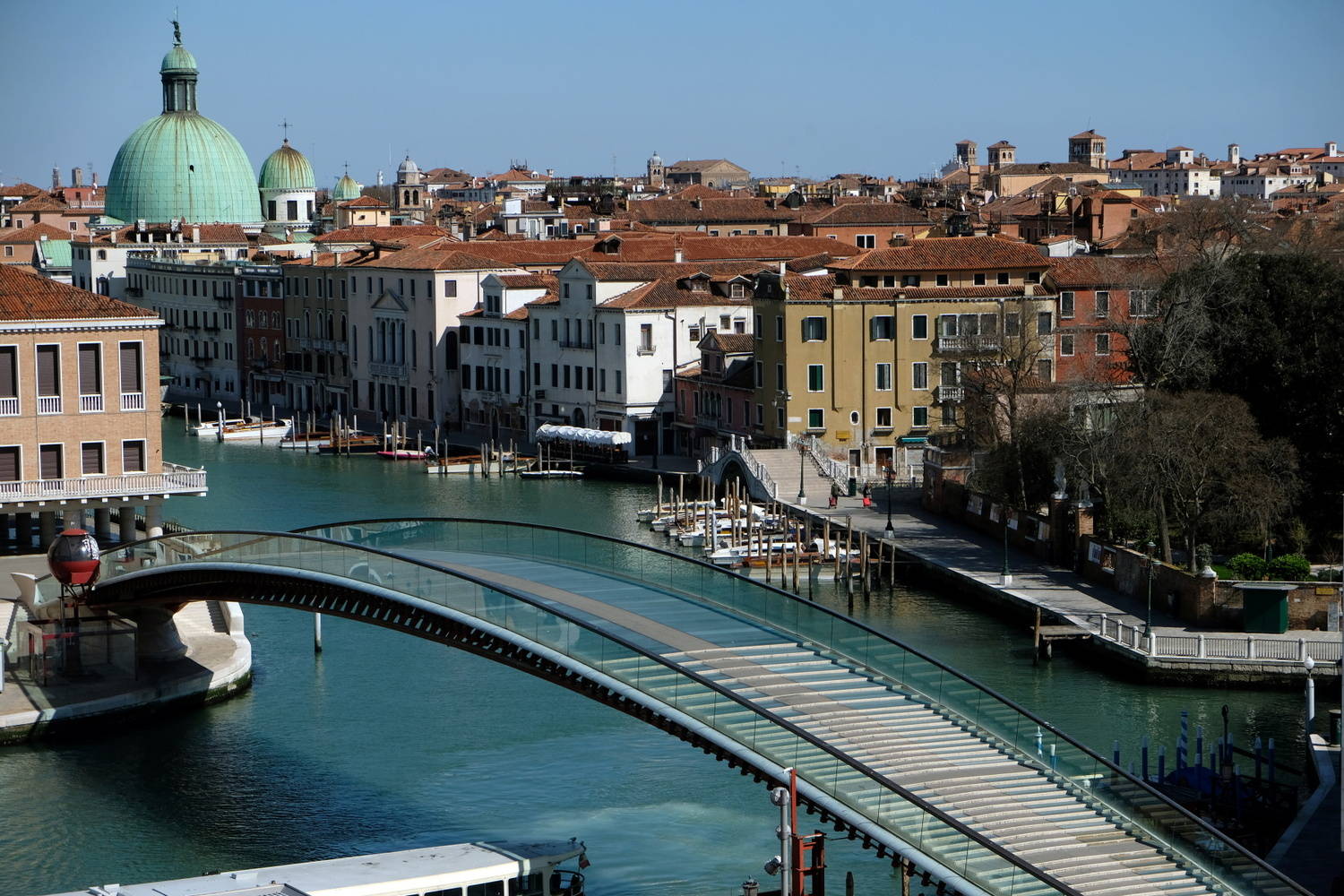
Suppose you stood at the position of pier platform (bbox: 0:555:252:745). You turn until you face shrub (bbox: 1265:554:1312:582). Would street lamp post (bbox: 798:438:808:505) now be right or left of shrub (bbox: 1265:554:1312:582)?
left

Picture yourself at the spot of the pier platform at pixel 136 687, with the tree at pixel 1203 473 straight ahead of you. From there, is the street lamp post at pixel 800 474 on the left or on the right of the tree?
left

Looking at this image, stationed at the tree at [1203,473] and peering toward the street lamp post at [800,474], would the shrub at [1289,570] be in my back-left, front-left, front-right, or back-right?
back-left

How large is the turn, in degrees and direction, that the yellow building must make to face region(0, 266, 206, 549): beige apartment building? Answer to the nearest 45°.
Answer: approximately 45° to its right

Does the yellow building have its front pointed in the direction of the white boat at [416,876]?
yes

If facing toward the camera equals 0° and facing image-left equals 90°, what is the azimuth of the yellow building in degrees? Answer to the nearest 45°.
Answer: approximately 0°
